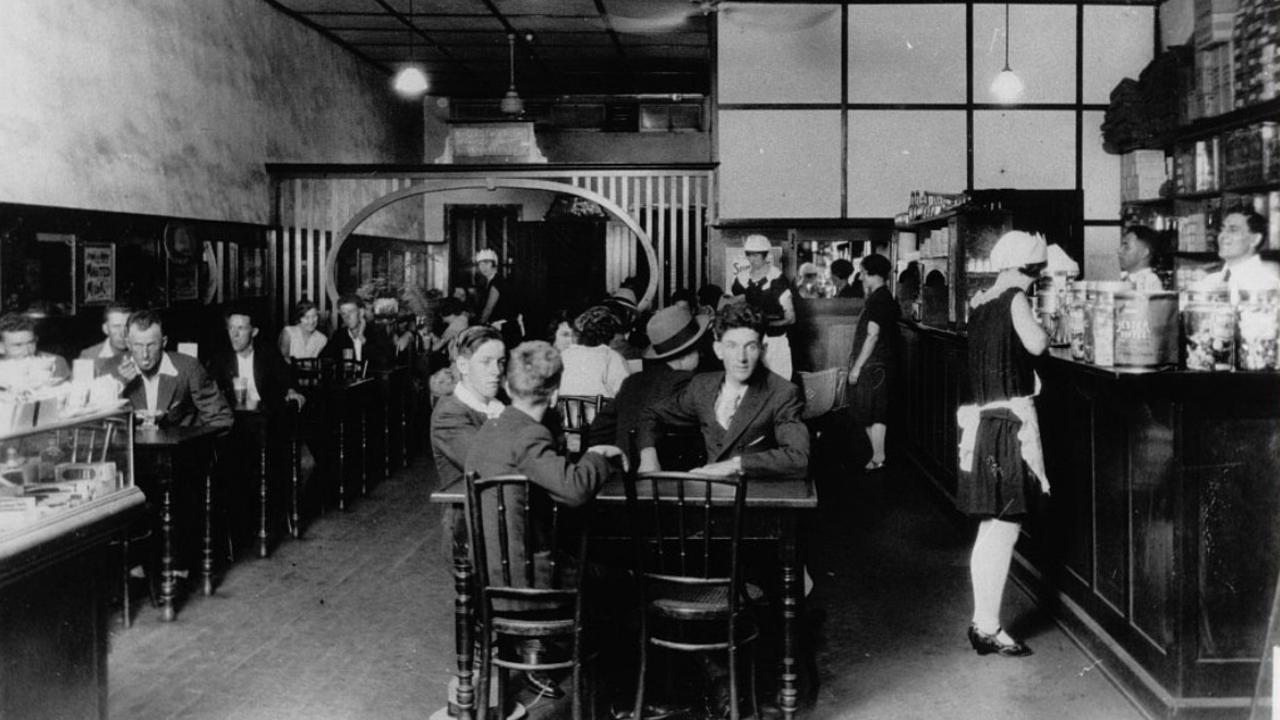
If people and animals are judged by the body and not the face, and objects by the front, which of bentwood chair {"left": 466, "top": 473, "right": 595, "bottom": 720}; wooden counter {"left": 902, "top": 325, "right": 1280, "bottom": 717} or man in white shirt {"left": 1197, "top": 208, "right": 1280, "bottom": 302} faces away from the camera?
the bentwood chair

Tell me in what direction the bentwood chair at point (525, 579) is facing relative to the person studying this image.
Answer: facing away from the viewer

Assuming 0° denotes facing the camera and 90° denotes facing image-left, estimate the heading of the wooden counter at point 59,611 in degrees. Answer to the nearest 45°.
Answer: approximately 315°

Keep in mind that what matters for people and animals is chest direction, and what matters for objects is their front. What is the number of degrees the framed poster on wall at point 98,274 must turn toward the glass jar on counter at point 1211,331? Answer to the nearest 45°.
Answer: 0° — it already faces it

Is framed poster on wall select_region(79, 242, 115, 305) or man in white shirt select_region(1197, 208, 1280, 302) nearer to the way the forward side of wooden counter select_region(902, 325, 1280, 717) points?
the framed poster on wall

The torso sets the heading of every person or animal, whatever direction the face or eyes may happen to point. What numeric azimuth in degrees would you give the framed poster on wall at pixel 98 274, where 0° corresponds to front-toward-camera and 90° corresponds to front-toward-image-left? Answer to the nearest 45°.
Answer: approximately 315°

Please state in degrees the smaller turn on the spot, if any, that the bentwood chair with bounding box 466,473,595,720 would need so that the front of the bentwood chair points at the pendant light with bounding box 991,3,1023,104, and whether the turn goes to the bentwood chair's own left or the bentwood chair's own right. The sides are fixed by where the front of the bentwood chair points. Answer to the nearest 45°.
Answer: approximately 45° to the bentwood chair's own right
